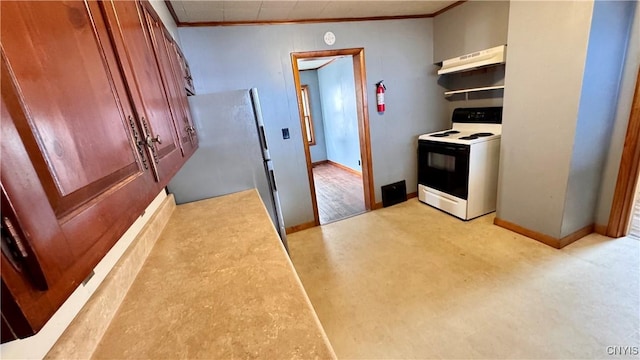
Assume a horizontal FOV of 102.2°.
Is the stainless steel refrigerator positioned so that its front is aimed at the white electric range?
yes

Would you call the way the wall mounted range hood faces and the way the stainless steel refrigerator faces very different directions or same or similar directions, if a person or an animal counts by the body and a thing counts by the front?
very different directions

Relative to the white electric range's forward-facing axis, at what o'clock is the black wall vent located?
The black wall vent is roughly at 2 o'clock from the white electric range.

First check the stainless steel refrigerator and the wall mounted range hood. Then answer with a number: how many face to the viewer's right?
1

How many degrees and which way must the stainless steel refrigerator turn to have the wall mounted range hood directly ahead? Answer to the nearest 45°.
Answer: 0° — it already faces it

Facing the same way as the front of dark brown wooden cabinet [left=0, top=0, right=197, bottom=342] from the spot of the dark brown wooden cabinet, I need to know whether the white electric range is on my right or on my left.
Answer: on my left

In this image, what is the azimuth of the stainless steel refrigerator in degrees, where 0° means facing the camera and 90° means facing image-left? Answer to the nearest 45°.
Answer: approximately 270°

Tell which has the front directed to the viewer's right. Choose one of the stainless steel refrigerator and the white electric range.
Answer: the stainless steel refrigerator
